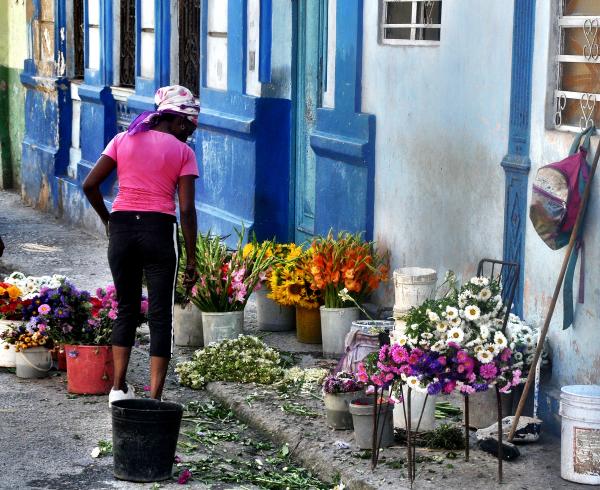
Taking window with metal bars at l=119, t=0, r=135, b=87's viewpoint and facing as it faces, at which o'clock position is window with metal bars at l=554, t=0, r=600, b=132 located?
window with metal bars at l=554, t=0, r=600, b=132 is roughly at 10 o'clock from window with metal bars at l=119, t=0, r=135, b=87.

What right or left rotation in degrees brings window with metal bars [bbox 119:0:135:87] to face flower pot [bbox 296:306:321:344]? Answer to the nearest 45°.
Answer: approximately 45° to its left

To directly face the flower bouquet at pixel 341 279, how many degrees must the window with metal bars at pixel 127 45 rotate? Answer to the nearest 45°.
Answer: approximately 45° to its left

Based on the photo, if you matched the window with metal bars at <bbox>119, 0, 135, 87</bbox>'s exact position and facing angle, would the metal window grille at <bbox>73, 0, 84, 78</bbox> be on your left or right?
on your right

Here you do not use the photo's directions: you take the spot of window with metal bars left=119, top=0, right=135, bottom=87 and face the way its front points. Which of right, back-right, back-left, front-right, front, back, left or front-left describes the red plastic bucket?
front-left

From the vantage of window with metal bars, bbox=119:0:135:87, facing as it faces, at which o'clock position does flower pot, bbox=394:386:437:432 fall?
The flower pot is roughly at 10 o'clock from the window with metal bars.

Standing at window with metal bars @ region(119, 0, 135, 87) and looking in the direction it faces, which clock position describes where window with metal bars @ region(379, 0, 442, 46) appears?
window with metal bars @ region(379, 0, 442, 46) is roughly at 10 o'clock from window with metal bars @ region(119, 0, 135, 87).

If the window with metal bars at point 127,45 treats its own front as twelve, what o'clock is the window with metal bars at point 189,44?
the window with metal bars at point 189,44 is roughly at 10 o'clock from the window with metal bars at point 127,45.

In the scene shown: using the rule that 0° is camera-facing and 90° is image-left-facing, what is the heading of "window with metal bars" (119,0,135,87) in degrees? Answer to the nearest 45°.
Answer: approximately 45°

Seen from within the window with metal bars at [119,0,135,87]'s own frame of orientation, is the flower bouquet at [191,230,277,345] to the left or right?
on its left

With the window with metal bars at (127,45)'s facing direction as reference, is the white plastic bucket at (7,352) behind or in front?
in front

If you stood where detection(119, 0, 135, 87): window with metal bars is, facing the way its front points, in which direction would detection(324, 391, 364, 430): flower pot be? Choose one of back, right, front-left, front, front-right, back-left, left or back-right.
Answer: front-left

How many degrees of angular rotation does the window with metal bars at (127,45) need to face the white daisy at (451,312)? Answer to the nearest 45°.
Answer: approximately 45° to its left
